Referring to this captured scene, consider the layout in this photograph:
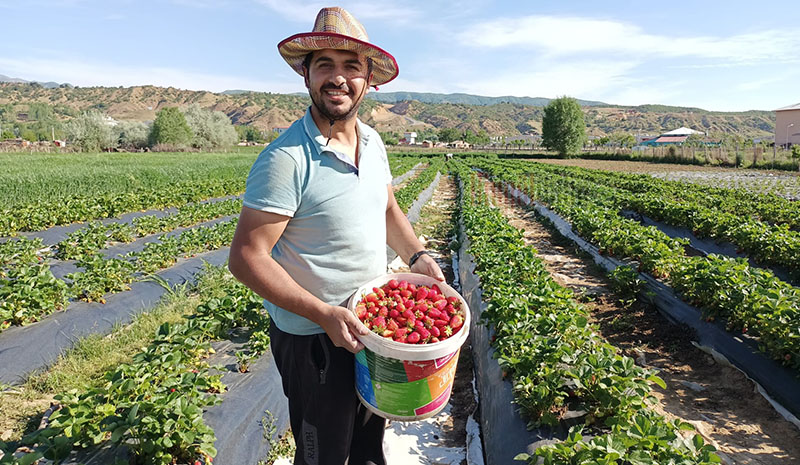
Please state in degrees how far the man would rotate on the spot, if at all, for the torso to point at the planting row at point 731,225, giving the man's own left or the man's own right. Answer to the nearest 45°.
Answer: approximately 90° to the man's own left

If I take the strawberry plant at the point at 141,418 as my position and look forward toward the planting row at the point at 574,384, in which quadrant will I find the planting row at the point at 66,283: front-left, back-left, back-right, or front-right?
back-left

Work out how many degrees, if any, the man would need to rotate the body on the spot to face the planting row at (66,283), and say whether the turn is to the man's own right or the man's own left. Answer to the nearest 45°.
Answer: approximately 180°

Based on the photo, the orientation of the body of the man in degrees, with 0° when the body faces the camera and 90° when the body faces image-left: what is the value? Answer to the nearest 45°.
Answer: approximately 315°
